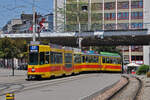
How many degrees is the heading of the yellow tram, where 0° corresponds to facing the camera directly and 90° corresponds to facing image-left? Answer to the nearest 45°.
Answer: approximately 45°
